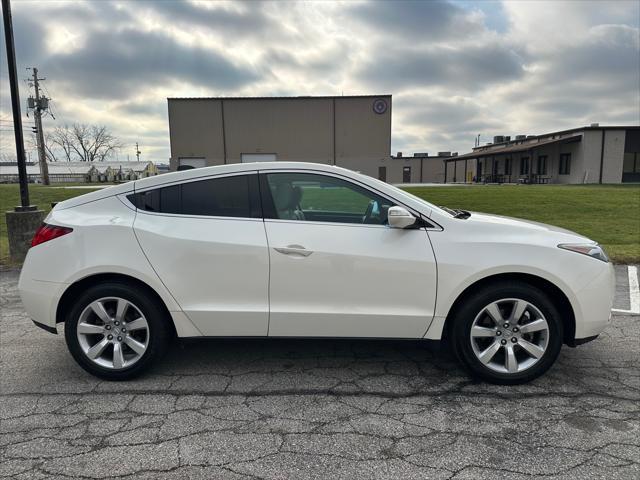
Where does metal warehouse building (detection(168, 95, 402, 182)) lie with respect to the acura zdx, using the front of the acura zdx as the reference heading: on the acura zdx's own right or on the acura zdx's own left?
on the acura zdx's own left

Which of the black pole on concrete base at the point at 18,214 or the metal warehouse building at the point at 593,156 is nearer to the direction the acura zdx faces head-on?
the metal warehouse building

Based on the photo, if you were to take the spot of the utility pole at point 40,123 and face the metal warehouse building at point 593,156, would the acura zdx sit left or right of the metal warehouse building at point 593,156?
right

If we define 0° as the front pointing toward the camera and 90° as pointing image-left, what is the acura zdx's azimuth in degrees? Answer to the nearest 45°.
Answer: approximately 270°

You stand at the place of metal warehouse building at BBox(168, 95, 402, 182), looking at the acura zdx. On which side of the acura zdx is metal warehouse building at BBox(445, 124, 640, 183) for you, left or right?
left

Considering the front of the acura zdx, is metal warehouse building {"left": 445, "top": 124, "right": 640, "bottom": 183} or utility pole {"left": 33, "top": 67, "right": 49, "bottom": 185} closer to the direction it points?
the metal warehouse building

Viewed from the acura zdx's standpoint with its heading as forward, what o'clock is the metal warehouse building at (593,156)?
The metal warehouse building is roughly at 10 o'clock from the acura zdx.

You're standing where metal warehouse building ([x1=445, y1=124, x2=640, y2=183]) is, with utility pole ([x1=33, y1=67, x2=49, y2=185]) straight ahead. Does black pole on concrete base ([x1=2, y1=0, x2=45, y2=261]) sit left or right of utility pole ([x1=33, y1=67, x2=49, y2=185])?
left

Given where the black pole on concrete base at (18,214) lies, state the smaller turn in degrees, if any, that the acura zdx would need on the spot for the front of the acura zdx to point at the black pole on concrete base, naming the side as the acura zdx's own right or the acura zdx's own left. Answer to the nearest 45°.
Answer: approximately 135° to the acura zdx's own left
